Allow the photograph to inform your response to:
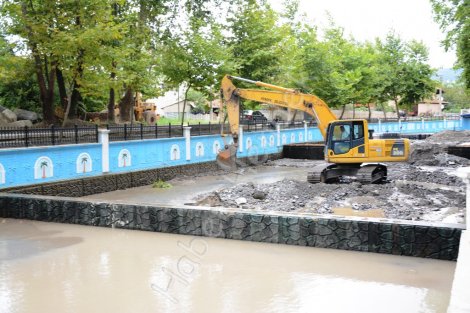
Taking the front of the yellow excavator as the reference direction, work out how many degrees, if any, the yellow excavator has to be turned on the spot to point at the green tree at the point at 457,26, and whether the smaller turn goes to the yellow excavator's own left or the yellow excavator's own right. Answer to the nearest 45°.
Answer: approximately 135° to the yellow excavator's own right

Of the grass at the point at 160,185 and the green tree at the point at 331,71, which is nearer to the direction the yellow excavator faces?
the grass

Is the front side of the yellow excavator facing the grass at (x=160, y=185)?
yes

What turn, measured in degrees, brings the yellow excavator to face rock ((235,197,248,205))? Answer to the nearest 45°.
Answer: approximately 45° to its left

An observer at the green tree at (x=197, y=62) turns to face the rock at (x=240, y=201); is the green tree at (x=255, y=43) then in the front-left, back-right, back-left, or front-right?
back-left

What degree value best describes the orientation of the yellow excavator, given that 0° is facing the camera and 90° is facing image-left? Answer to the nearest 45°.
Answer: approximately 90°

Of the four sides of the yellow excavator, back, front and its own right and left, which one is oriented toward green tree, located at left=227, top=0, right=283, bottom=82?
right

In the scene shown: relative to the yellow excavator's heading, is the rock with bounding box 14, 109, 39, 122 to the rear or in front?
in front

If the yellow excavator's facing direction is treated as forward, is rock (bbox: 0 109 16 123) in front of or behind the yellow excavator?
in front

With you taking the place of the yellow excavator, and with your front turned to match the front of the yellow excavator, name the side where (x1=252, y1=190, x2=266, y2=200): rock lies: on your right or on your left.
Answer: on your left

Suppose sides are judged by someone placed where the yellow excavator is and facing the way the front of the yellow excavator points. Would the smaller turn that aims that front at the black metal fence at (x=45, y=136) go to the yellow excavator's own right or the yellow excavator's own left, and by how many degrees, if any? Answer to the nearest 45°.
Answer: approximately 45° to the yellow excavator's own left

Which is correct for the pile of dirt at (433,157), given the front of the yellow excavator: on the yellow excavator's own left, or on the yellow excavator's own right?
on the yellow excavator's own right
